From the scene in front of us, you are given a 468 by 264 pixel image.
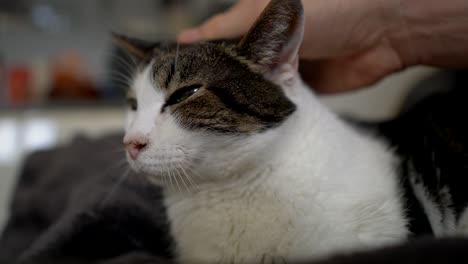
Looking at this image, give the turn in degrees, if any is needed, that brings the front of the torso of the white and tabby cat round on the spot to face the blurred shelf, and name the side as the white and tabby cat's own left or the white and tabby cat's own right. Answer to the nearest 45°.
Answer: approximately 90° to the white and tabby cat's own right

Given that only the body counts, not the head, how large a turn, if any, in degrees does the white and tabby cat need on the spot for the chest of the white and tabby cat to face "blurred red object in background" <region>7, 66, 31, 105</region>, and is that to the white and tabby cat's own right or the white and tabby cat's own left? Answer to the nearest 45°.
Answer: approximately 90° to the white and tabby cat's own right

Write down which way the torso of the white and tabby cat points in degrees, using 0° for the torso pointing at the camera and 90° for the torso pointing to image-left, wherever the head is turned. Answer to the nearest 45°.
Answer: approximately 45°

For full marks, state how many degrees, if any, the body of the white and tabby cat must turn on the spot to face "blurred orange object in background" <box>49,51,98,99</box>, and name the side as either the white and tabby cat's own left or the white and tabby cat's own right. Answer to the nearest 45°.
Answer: approximately 90° to the white and tabby cat's own right
